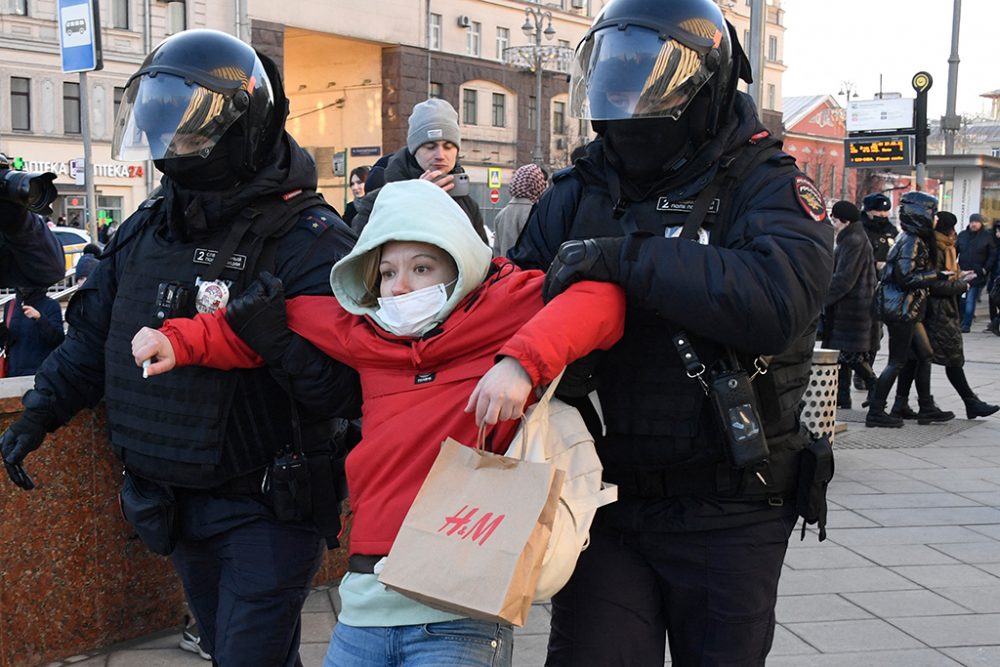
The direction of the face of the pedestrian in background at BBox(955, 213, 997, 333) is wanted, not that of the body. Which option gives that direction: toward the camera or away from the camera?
toward the camera

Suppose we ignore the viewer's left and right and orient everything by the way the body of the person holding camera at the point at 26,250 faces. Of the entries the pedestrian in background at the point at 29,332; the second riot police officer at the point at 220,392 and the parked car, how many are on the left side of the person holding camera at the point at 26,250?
2

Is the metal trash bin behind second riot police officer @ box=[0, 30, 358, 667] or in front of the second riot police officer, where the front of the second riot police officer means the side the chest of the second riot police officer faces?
behind

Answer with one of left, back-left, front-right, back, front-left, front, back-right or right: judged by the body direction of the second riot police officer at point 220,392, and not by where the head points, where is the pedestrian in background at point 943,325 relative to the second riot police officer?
back

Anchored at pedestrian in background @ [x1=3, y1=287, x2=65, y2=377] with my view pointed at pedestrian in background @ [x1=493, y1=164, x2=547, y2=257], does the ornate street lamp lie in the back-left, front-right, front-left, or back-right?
front-left

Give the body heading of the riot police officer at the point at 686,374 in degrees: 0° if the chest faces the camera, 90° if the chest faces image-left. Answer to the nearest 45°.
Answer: approximately 45°

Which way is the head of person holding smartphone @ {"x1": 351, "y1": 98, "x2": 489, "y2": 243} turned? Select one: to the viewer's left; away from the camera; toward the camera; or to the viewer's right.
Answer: toward the camera

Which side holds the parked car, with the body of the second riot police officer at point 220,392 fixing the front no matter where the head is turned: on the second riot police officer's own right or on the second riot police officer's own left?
on the second riot police officer's own right

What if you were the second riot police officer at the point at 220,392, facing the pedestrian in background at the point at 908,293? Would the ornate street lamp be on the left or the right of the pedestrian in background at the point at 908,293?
left

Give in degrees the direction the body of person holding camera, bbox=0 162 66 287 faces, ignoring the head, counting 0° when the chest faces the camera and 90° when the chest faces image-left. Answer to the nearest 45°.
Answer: approximately 270°

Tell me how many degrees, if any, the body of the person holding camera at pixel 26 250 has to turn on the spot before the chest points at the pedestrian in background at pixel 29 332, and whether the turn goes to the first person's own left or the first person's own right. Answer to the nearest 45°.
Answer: approximately 90° to the first person's own left

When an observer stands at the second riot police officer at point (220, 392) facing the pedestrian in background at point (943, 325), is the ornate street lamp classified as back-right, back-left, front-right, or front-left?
front-left

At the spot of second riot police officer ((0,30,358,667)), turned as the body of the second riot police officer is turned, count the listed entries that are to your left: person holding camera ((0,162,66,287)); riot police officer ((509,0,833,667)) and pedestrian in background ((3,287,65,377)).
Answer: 1
